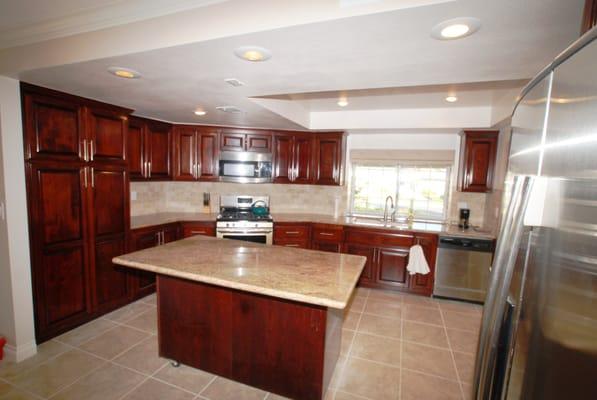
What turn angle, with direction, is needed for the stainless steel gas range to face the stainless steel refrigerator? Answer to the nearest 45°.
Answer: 0° — it already faces it

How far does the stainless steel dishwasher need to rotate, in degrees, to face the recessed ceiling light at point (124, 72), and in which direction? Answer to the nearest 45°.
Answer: approximately 45° to its right

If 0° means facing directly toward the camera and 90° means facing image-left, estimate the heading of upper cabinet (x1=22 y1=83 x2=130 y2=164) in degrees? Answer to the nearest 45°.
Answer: approximately 315°

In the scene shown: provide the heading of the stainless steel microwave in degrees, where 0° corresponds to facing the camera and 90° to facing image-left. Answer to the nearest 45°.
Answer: approximately 0°

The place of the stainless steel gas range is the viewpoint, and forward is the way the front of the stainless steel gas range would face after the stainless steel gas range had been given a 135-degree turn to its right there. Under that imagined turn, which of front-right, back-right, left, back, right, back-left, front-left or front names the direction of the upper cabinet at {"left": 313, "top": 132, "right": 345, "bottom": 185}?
back-right

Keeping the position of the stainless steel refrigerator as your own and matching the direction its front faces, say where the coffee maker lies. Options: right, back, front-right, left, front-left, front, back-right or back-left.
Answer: back-right

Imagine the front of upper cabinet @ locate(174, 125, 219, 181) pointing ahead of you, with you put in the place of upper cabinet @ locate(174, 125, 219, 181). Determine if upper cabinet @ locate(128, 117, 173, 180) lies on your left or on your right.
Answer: on your right

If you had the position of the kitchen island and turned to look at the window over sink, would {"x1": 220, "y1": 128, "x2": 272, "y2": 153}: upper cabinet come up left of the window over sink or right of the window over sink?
left
